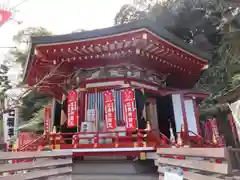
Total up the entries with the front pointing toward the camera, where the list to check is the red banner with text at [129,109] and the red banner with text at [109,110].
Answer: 2

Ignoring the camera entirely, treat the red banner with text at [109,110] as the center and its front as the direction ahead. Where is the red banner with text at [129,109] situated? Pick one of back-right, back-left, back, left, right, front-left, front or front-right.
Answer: left

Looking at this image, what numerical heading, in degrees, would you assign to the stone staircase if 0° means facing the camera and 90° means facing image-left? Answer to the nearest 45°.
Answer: approximately 0°

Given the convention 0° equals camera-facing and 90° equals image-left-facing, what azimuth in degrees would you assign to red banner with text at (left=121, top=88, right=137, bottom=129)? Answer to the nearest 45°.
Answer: approximately 0°

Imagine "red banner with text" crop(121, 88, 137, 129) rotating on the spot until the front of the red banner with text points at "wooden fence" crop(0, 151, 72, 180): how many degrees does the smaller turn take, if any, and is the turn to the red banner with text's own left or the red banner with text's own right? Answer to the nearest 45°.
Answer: approximately 45° to the red banner with text's own right

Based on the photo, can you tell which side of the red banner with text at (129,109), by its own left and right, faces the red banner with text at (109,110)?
right
